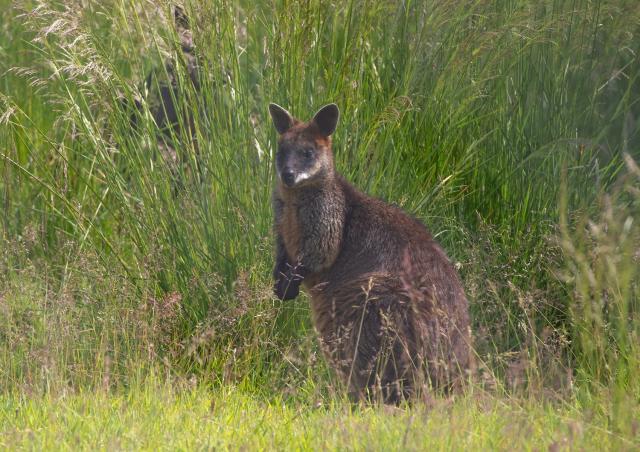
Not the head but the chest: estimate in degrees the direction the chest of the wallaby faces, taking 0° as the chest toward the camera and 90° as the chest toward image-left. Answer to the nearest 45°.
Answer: approximately 45°
